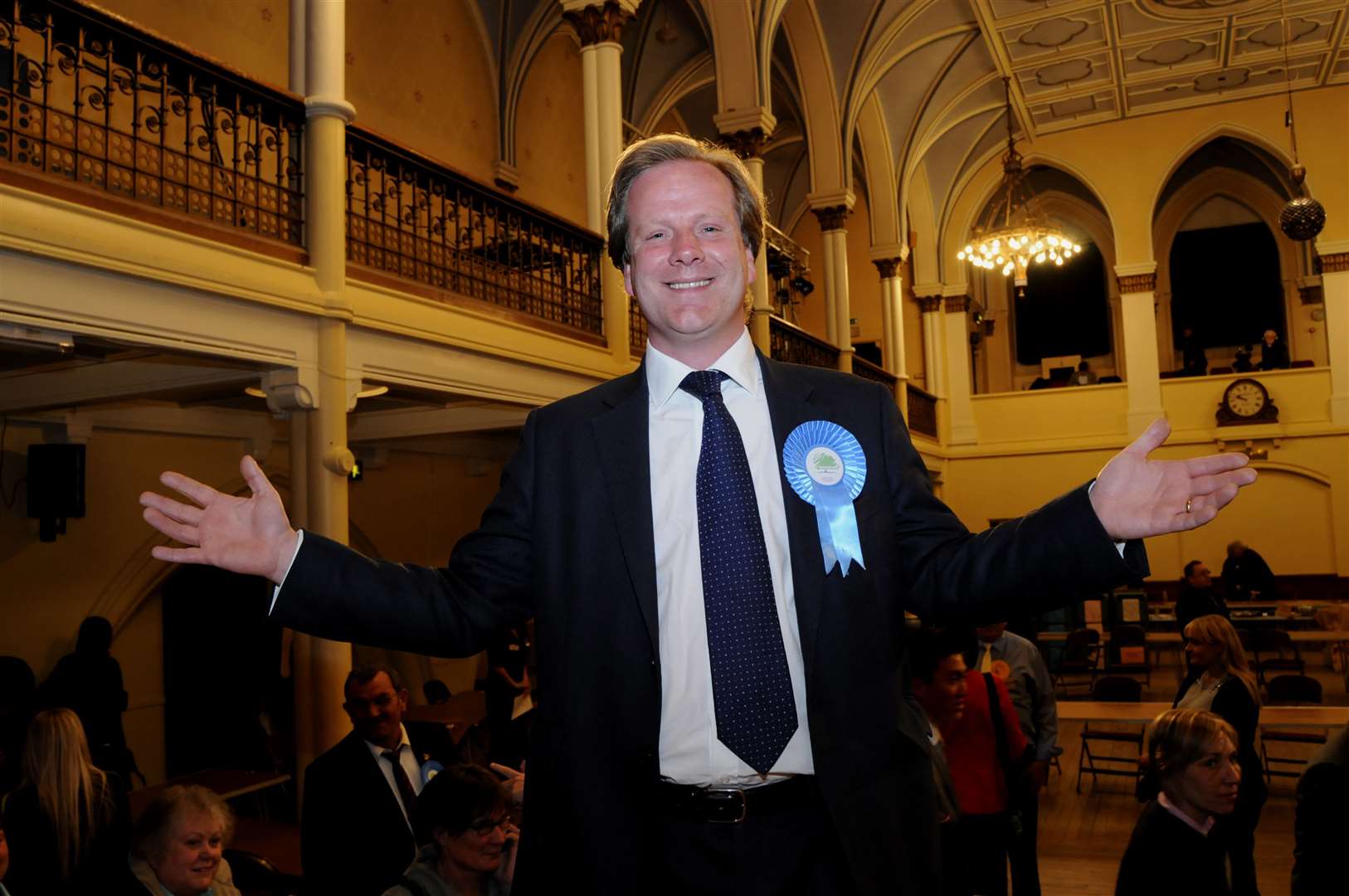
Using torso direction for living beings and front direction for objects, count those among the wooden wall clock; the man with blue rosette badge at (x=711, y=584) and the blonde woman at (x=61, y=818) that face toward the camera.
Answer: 2

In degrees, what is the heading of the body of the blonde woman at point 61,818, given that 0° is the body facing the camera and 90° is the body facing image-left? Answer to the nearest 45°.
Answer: approximately 180°

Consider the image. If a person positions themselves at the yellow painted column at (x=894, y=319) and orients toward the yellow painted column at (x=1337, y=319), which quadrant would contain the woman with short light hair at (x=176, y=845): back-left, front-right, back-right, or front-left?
back-right

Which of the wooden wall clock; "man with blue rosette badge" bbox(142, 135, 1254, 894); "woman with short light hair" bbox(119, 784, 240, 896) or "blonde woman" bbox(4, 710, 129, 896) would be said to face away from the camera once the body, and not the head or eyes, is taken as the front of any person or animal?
the blonde woman

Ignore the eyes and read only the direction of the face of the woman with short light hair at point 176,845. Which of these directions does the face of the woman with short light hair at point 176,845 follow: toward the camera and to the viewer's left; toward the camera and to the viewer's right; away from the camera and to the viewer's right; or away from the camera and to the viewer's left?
toward the camera and to the viewer's right

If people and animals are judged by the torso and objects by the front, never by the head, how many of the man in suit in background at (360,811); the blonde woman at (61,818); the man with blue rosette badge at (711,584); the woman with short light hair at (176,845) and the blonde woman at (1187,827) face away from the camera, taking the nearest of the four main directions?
1

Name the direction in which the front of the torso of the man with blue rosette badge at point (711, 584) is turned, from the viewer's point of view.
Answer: toward the camera

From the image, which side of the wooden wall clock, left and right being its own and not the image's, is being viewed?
front

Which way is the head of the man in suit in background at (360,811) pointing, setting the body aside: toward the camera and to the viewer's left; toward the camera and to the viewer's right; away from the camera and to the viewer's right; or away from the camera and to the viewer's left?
toward the camera and to the viewer's right

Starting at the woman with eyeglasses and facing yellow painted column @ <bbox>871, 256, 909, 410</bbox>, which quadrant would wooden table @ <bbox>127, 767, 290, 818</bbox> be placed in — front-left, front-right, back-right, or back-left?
front-left

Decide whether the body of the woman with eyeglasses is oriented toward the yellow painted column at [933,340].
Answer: no

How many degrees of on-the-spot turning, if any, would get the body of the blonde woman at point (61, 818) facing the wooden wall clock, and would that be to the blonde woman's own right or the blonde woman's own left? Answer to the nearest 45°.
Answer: approximately 90° to the blonde woman's own right

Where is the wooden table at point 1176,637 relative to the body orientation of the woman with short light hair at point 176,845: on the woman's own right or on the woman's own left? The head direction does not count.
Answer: on the woman's own left

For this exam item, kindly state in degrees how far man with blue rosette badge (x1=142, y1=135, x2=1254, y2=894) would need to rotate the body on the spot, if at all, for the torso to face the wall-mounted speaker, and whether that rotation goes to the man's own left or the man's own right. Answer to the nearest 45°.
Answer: approximately 135° to the man's own right

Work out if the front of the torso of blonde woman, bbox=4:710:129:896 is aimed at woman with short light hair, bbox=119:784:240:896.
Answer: no

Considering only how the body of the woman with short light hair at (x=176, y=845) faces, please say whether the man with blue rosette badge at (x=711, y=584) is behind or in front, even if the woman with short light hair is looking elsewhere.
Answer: in front

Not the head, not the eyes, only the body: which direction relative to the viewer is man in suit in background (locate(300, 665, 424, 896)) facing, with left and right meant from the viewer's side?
facing the viewer and to the right of the viewer
